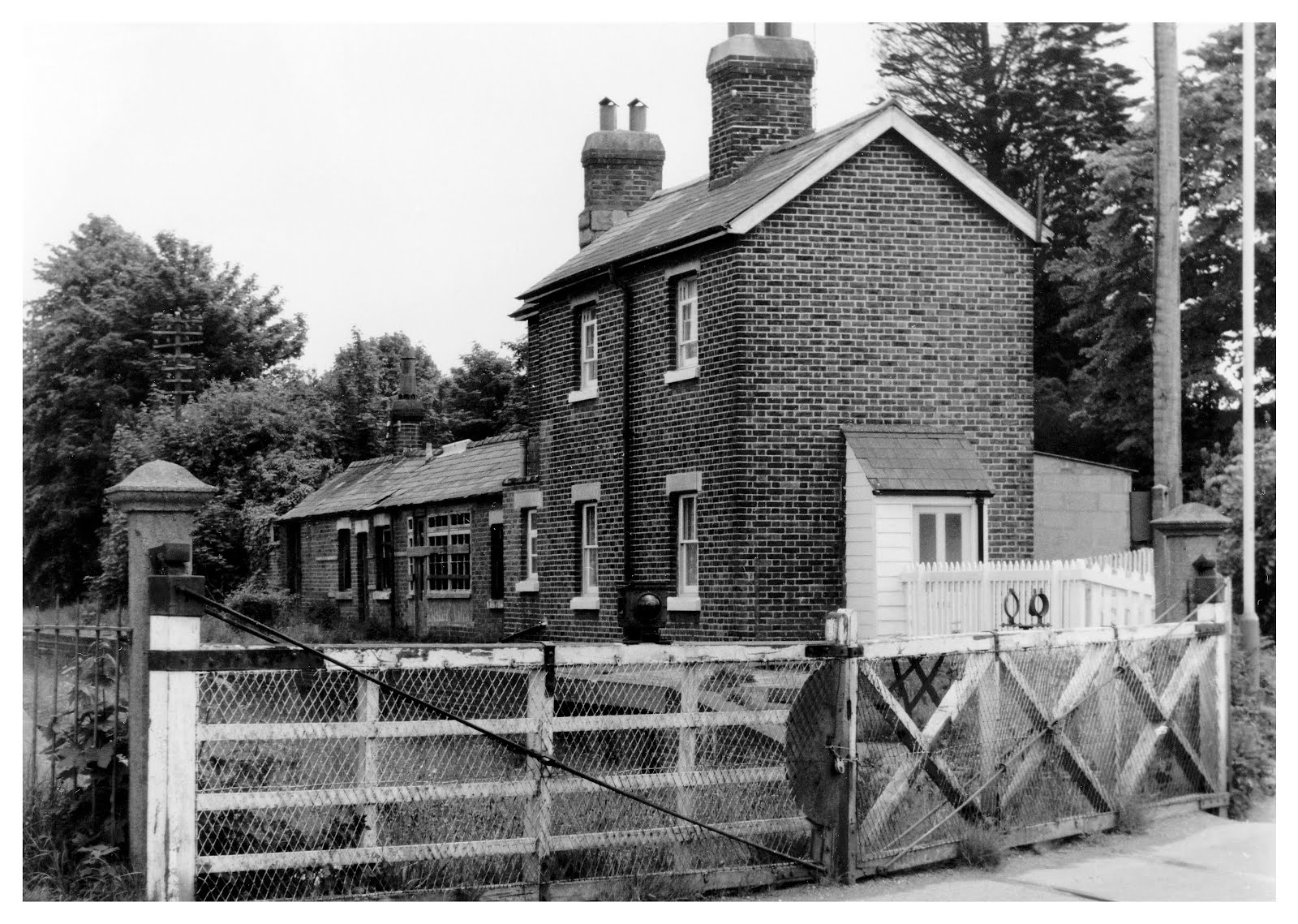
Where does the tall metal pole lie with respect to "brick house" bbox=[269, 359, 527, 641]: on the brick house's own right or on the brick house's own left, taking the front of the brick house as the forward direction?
on the brick house's own left

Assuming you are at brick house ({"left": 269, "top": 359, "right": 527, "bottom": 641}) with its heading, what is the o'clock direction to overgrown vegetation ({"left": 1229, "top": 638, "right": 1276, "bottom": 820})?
The overgrown vegetation is roughly at 10 o'clock from the brick house.

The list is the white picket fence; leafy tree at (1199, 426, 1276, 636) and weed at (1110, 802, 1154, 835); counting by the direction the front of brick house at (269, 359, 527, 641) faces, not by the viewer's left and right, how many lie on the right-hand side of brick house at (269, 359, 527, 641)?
0

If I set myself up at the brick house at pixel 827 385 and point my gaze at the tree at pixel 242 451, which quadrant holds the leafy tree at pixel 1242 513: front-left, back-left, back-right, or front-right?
back-right

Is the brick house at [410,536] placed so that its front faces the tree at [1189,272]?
no

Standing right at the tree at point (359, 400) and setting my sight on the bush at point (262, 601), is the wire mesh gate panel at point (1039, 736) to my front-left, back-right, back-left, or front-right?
front-left

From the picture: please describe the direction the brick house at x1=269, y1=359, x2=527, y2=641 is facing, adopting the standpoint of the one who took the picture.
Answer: facing the viewer and to the left of the viewer

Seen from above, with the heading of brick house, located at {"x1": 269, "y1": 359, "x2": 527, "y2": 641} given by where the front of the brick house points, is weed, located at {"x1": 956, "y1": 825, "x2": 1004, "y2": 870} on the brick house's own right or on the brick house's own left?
on the brick house's own left

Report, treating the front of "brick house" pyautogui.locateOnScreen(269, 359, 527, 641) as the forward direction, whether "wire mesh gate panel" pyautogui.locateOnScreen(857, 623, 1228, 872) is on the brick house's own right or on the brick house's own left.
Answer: on the brick house's own left

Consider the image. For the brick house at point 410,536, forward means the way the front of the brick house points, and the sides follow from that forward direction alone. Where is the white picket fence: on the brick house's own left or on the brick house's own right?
on the brick house's own left

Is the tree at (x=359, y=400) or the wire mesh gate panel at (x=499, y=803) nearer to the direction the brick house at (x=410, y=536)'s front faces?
the wire mesh gate panel

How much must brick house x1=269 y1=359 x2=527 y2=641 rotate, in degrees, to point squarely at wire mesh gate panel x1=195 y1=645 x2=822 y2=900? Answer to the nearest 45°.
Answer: approximately 45° to its left
